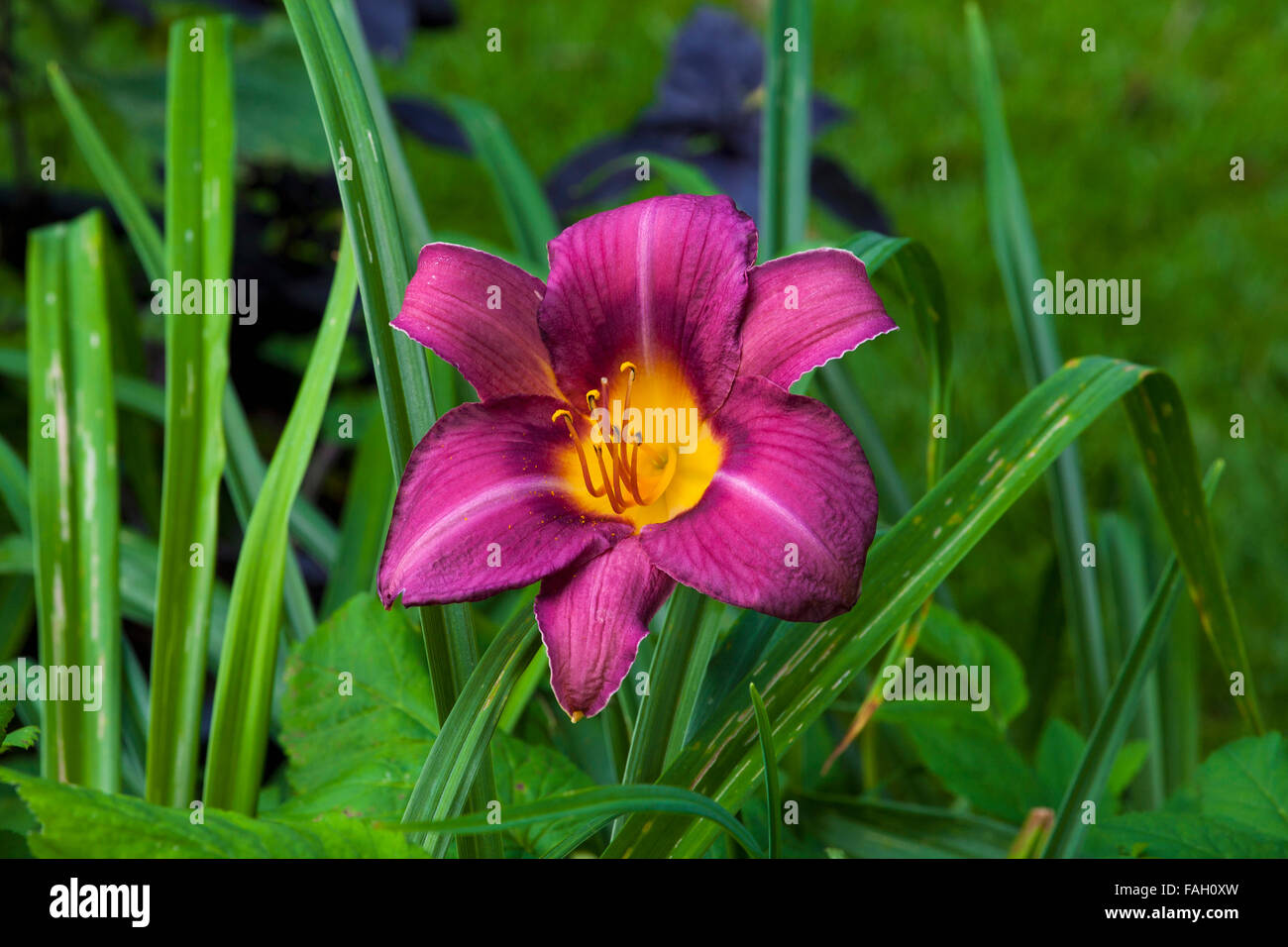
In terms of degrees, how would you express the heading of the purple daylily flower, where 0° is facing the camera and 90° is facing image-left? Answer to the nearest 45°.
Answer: approximately 0°
